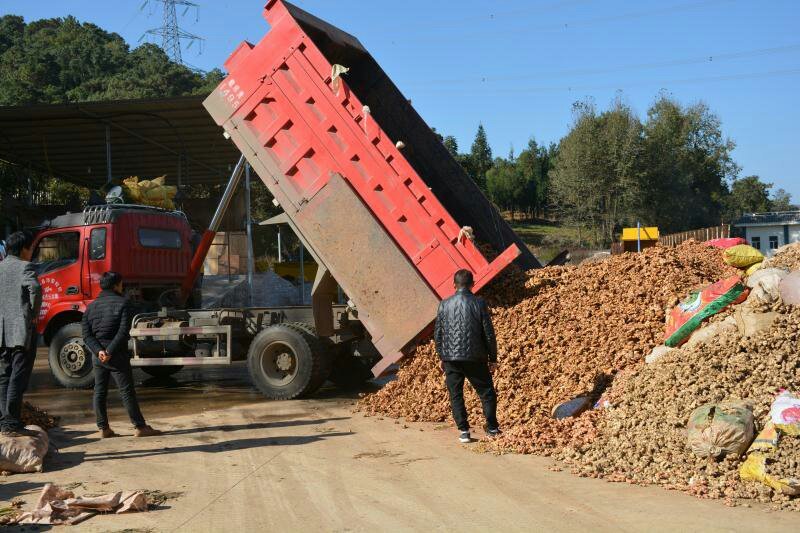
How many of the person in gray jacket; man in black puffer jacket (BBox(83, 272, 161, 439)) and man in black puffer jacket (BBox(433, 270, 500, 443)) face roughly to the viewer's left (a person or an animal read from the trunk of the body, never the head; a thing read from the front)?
0

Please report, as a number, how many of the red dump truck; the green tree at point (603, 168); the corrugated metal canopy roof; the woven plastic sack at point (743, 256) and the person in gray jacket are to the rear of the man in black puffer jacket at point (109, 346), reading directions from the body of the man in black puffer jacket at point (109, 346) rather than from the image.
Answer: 1

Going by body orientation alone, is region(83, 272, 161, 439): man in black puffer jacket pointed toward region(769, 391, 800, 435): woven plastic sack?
no

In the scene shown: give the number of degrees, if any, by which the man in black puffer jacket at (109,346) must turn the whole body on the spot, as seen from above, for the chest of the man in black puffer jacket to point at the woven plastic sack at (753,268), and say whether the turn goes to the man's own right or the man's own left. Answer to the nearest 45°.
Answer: approximately 45° to the man's own right

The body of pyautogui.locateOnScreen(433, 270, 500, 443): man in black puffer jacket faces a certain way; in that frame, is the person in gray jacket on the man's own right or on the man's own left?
on the man's own left

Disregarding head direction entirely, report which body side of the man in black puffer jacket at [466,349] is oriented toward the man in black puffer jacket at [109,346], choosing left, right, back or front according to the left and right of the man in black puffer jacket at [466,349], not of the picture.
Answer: left

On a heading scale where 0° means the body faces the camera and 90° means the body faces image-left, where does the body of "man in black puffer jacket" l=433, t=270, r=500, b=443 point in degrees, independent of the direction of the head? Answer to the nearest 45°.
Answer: approximately 180°

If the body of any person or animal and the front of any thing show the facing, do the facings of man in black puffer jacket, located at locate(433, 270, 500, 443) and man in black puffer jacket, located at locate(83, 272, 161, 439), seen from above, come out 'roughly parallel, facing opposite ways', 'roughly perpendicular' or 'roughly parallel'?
roughly parallel

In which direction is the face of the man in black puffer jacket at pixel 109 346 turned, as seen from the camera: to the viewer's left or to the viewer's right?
to the viewer's right

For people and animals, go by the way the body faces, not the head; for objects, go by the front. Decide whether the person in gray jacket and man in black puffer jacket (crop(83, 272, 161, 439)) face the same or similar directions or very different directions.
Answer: same or similar directions

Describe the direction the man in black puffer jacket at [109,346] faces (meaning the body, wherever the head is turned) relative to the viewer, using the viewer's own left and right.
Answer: facing away from the viewer and to the right of the viewer

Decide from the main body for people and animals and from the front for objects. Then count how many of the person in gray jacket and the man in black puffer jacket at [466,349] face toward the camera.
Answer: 0

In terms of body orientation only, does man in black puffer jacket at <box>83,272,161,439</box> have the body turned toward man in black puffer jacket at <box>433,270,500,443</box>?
no
